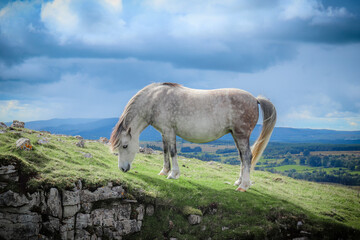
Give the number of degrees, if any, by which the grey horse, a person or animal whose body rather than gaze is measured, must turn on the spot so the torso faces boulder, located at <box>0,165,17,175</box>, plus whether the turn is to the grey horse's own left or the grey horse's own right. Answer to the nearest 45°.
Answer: approximately 45° to the grey horse's own left

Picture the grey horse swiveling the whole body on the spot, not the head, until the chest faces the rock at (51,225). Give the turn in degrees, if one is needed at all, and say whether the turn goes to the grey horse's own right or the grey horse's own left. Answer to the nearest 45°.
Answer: approximately 45° to the grey horse's own left

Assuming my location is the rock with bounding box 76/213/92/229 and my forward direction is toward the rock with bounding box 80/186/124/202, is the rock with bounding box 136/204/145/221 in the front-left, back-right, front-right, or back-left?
front-right

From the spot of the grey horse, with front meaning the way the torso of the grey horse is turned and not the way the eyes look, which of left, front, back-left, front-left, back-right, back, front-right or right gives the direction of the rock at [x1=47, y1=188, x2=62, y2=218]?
front-left

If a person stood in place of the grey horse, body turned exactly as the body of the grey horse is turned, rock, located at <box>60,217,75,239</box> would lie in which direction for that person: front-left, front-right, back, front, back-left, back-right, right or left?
front-left

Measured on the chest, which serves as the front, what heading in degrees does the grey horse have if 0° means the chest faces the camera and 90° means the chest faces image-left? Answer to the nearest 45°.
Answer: approximately 90°

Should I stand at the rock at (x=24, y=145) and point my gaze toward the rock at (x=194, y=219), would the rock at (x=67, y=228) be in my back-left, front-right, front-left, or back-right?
front-right

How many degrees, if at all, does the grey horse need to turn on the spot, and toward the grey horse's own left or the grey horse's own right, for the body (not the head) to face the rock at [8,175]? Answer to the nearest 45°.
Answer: approximately 45° to the grey horse's own left

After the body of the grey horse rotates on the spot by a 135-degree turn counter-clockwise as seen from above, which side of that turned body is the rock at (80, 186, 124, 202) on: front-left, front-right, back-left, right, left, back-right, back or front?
right
